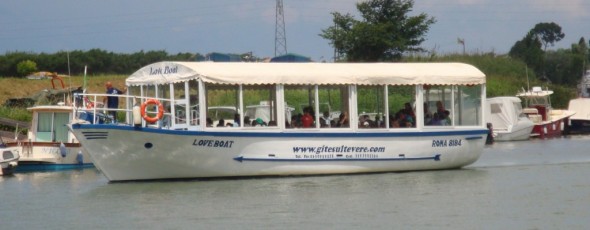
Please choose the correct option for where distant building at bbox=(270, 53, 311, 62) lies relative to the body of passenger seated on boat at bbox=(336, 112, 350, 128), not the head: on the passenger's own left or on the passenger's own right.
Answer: on the passenger's own right

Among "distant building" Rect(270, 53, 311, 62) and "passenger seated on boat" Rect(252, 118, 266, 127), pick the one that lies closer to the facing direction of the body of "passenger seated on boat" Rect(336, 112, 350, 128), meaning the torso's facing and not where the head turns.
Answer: the passenger seated on boat
